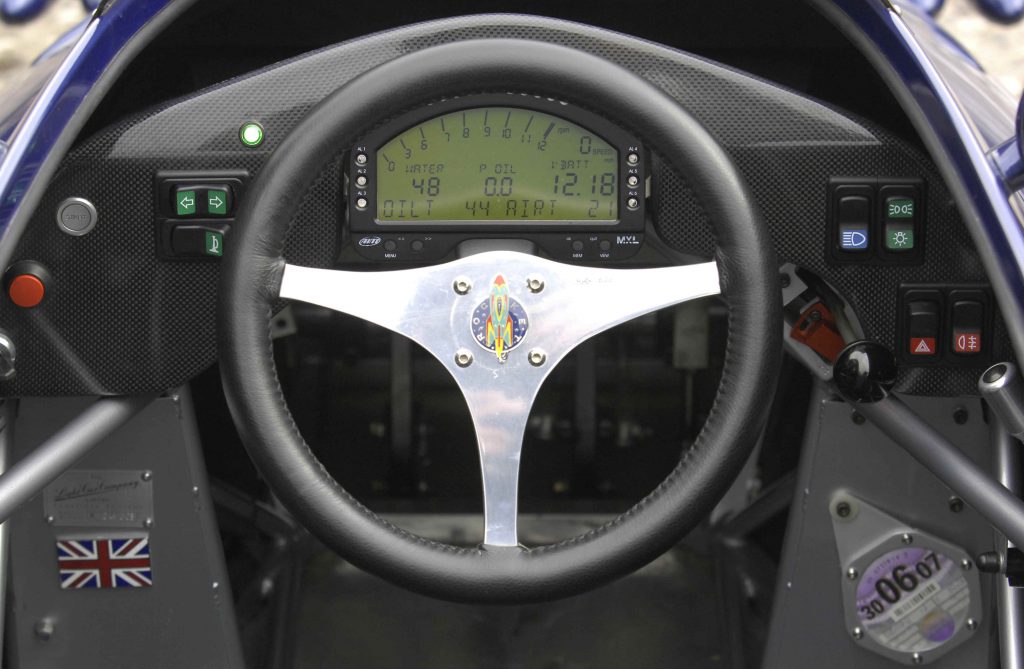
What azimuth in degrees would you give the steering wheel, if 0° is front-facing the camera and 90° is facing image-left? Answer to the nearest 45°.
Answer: approximately 0°

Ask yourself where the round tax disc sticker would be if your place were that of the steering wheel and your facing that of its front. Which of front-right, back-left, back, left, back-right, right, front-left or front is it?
back-left

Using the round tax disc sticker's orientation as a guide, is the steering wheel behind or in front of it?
in front

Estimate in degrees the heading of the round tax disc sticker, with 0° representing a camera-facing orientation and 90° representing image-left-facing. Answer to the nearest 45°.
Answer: approximately 0°

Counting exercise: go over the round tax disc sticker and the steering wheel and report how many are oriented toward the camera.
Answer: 2
